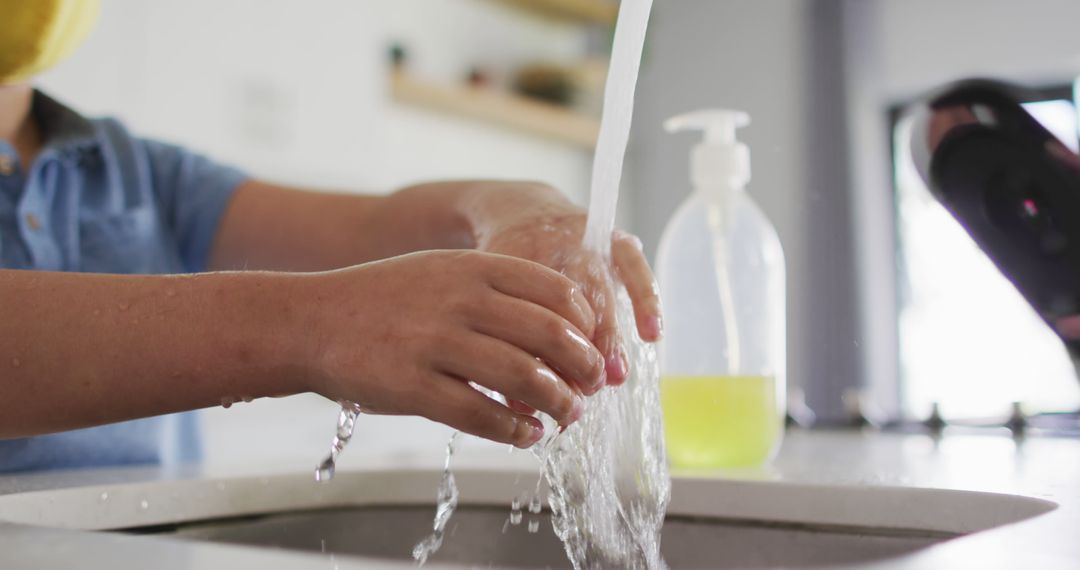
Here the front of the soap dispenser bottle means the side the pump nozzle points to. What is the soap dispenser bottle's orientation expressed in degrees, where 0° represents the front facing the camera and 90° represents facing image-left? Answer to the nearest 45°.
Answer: approximately 90°

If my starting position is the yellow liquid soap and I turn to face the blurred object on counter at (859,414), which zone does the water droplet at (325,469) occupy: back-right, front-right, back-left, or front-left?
back-left

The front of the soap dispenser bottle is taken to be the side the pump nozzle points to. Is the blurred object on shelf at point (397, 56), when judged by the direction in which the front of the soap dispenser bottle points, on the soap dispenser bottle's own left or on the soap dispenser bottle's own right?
on the soap dispenser bottle's own right

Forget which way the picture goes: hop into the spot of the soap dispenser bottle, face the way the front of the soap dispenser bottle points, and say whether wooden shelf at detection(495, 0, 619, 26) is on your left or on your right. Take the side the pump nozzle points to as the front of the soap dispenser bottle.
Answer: on your right
